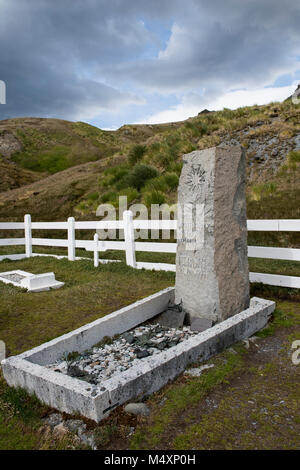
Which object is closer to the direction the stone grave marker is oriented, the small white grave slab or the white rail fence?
the small white grave slab

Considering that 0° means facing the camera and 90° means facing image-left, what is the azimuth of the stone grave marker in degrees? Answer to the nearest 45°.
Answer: approximately 45°

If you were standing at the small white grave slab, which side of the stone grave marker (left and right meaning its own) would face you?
right
